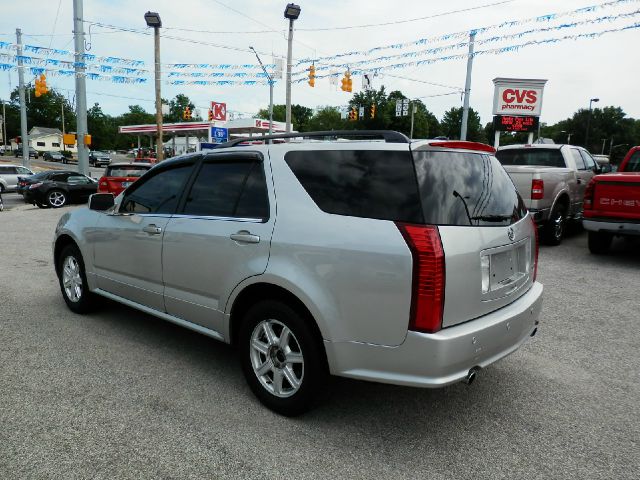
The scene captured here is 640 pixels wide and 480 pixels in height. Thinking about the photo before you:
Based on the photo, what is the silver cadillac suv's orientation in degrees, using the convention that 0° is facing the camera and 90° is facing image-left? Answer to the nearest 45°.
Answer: approximately 135°

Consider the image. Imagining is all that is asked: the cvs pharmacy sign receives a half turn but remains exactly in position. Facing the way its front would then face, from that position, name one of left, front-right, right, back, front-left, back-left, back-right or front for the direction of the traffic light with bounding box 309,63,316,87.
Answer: back-left

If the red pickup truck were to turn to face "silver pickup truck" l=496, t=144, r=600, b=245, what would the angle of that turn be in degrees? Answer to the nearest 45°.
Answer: approximately 90° to its left

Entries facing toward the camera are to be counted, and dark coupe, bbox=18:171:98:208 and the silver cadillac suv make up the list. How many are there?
0

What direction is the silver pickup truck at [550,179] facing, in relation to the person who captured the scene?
facing away from the viewer and to the right of the viewer

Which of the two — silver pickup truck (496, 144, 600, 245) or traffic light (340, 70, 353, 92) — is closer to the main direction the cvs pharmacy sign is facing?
the silver pickup truck

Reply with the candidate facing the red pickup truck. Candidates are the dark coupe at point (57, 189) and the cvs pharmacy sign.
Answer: the cvs pharmacy sign

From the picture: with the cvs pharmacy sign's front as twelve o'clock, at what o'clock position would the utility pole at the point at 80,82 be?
The utility pole is roughly at 2 o'clock from the cvs pharmacy sign.

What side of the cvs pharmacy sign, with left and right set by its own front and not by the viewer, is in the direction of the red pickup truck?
front

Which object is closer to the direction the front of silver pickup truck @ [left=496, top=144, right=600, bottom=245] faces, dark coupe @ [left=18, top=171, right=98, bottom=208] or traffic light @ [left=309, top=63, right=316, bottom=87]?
the traffic light

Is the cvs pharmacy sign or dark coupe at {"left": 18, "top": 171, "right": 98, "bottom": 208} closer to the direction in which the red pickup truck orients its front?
the cvs pharmacy sign
